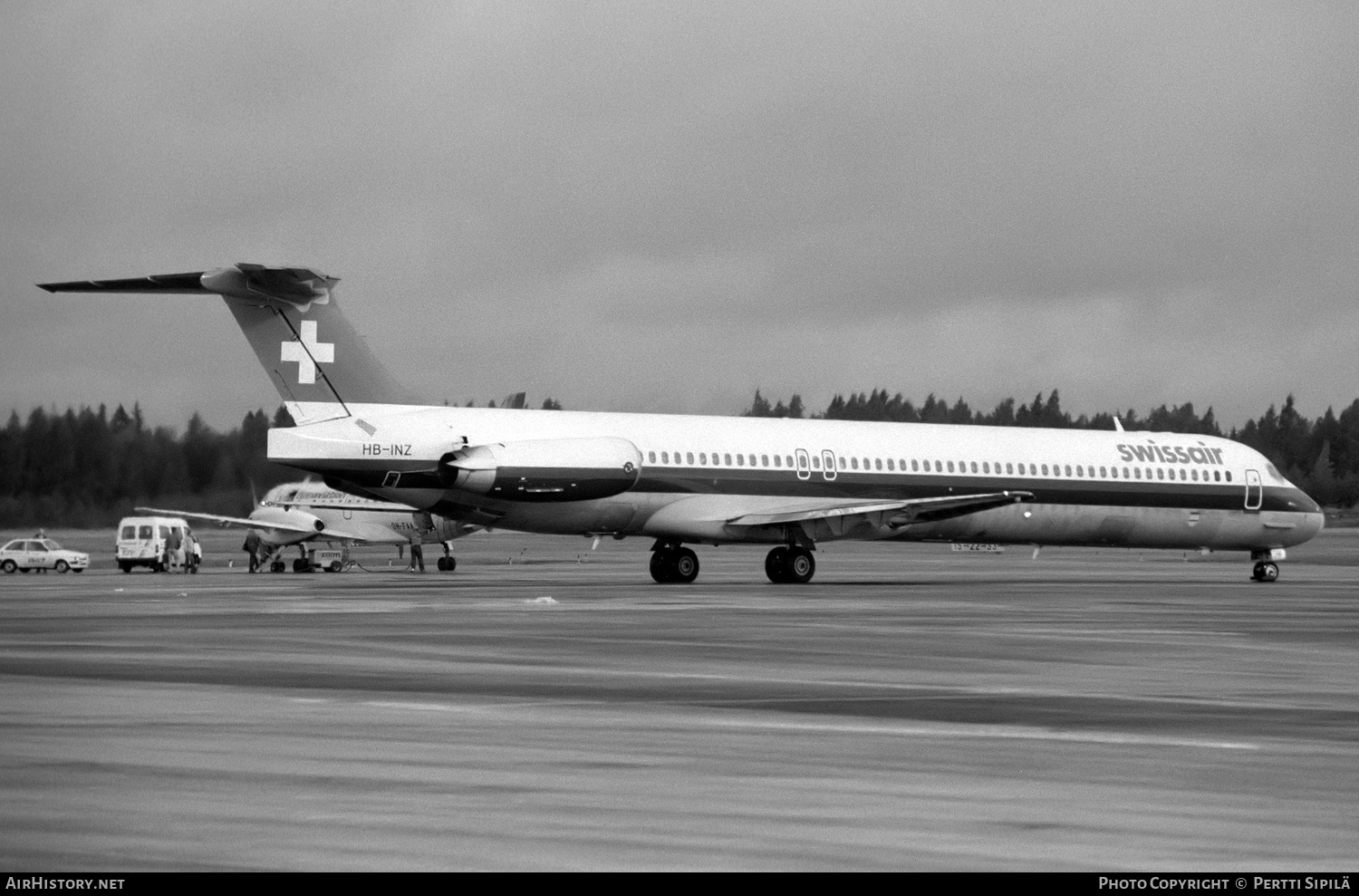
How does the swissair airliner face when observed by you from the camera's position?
facing away from the viewer and to the right of the viewer
